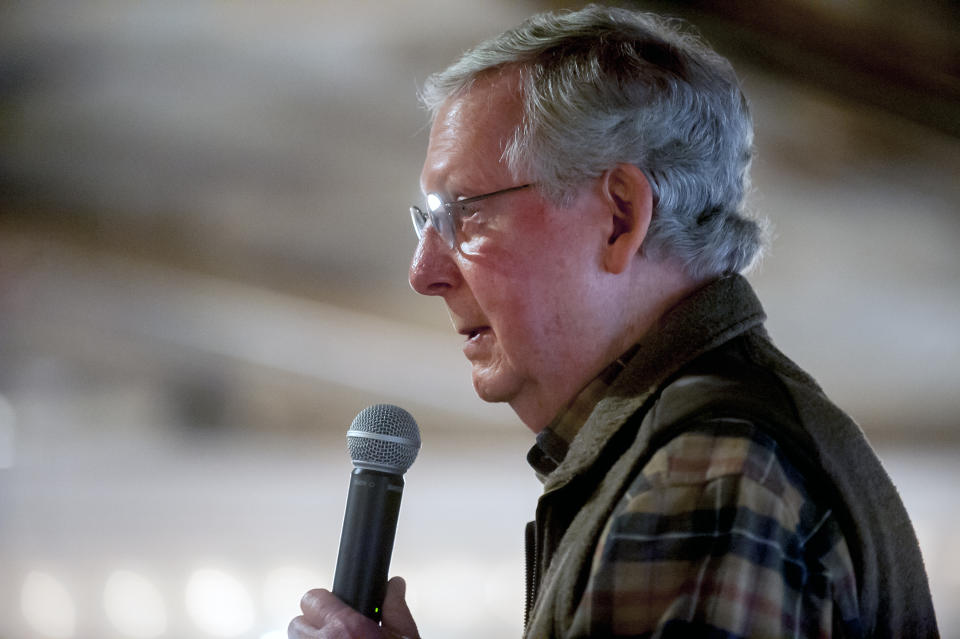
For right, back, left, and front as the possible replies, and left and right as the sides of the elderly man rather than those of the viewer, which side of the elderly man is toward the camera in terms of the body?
left

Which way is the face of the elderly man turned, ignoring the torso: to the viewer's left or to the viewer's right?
to the viewer's left
